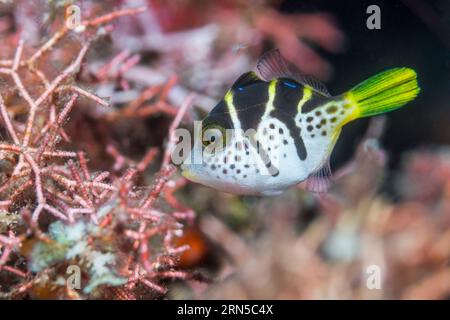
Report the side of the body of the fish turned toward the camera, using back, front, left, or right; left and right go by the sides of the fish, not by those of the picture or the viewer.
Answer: left
